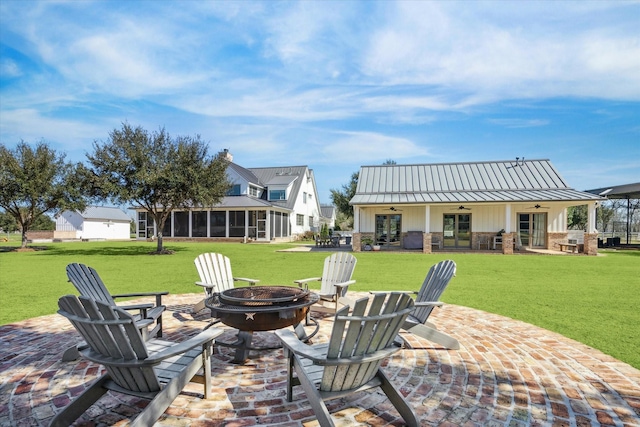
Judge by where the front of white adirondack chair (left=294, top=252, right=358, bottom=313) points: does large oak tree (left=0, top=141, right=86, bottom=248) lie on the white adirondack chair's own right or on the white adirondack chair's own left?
on the white adirondack chair's own right

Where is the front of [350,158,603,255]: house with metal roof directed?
toward the camera

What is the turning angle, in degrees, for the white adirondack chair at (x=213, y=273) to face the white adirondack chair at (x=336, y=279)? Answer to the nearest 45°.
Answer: approximately 45° to its left

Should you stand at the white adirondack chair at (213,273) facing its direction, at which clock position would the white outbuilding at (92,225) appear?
The white outbuilding is roughly at 7 o'clock from the white adirondack chair.

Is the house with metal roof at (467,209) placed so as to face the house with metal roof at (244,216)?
no

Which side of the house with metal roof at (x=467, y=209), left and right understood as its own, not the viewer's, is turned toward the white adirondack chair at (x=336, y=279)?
front

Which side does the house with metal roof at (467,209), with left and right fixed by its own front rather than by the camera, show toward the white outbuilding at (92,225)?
right

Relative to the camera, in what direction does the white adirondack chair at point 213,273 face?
facing the viewer and to the right of the viewer

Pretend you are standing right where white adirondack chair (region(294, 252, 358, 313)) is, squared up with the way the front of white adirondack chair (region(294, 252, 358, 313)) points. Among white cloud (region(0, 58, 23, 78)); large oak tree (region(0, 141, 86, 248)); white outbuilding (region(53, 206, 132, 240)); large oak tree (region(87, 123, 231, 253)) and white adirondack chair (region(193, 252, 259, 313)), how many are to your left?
0

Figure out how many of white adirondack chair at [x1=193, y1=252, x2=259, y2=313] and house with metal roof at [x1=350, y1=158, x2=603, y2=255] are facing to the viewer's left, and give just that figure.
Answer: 0

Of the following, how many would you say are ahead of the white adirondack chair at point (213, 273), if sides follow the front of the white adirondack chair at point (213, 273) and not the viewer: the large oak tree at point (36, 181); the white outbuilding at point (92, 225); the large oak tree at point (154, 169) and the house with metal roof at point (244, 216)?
0

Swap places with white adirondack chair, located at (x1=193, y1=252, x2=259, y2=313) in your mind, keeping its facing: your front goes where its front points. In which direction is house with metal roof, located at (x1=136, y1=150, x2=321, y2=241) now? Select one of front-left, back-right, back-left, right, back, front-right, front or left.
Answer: back-left

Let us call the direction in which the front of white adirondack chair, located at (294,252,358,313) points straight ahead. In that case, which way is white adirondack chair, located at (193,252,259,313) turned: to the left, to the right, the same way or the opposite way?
to the left

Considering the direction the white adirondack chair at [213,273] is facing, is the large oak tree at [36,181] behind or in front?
behind

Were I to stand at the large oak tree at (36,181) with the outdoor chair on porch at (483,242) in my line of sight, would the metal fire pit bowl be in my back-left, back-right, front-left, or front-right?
front-right

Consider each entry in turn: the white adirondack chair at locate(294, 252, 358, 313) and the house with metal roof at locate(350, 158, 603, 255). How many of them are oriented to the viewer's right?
0
